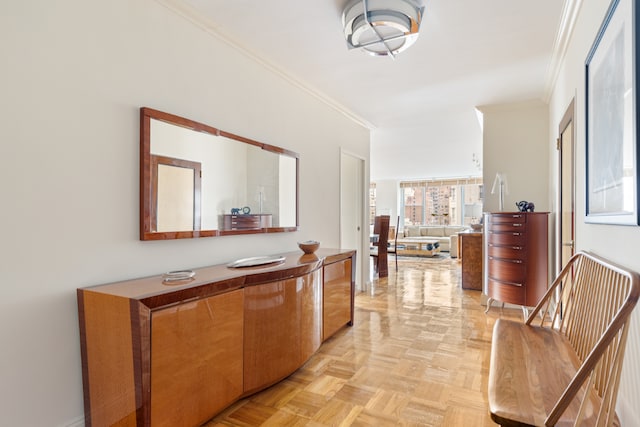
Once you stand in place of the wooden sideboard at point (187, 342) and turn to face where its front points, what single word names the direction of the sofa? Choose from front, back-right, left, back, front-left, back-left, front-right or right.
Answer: left

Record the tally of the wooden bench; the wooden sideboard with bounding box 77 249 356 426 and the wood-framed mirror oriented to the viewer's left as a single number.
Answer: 1

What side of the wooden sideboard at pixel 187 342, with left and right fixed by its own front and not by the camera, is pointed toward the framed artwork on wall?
front

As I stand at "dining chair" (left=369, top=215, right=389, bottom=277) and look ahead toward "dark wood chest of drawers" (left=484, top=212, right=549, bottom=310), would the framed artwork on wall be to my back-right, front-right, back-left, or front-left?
front-right

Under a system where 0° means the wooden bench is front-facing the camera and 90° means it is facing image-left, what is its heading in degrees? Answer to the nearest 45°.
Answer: approximately 90°

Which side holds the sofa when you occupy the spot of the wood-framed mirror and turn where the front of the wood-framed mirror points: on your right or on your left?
on your left

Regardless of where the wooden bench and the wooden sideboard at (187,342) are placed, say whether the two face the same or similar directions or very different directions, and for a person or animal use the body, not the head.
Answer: very different directions

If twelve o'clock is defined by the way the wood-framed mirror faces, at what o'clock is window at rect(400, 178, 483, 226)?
The window is roughly at 9 o'clock from the wood-framed mirror.

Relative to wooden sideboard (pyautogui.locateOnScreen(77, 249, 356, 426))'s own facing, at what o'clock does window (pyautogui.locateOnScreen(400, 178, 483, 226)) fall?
The window is roughly at 9 o'clock from the wooden sideboard.

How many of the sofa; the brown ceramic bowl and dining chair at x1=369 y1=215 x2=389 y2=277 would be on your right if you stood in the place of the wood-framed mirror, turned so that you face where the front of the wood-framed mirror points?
0

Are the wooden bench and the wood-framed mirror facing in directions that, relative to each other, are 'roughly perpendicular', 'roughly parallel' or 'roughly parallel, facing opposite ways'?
roughly parallel, facing opposite ways

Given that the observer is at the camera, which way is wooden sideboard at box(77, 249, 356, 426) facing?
facing the viewer and to the right of the viewer

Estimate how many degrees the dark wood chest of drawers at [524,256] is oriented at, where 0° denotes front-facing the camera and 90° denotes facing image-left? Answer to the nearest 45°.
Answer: approximately 45°

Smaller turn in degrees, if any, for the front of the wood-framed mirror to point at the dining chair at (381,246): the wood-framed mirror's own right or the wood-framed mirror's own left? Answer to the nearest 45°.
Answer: approximately 90° to the wood-framed mirror's own left

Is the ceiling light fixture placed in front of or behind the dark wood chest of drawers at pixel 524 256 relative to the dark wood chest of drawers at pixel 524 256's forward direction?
in front

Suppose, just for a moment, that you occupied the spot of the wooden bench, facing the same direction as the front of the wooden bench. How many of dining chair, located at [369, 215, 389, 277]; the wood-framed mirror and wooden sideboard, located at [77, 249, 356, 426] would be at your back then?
0

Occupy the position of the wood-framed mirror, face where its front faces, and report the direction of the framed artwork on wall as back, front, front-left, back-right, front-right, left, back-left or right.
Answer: front
